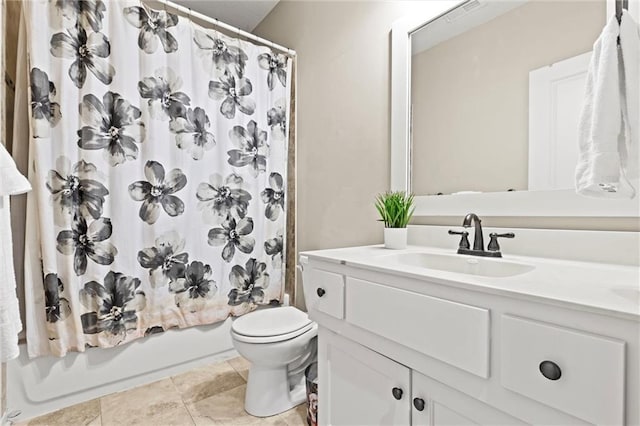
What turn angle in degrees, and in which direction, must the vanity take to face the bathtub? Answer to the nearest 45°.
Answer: approximately 45° to its right

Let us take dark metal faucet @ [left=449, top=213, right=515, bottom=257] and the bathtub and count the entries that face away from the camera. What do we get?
0

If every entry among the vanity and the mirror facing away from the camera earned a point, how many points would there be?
0

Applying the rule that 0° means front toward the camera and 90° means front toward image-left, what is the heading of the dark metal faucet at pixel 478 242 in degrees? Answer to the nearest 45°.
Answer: approximately 45°

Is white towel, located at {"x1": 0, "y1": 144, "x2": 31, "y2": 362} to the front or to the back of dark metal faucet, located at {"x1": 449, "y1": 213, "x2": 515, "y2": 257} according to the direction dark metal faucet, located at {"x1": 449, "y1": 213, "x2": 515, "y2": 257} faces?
to the front

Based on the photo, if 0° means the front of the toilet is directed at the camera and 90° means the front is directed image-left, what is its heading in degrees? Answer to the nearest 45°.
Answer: approximately 45°

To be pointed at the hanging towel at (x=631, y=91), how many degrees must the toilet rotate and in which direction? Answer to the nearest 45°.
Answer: approximately 90° to its left

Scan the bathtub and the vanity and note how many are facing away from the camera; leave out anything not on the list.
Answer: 0

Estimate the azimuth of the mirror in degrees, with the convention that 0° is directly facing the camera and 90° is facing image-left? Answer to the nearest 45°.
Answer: approximately 45°

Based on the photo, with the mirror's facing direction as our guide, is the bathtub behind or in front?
in front

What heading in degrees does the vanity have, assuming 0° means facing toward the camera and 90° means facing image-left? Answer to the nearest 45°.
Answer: approximately 45°
